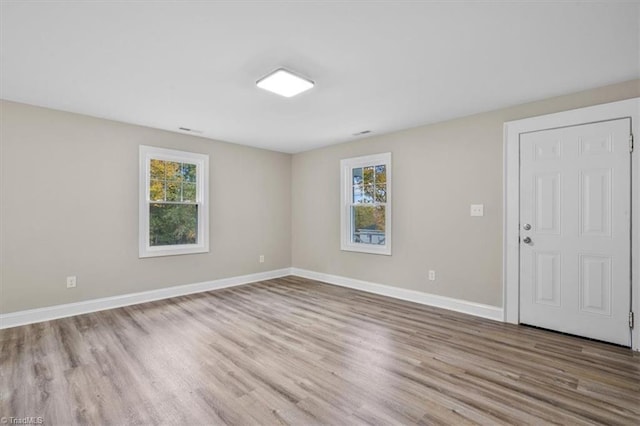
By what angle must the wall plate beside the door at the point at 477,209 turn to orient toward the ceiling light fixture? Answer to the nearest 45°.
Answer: approximately 45° to its right

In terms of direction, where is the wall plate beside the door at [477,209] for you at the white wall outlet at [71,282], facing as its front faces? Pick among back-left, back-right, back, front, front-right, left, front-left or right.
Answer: front-left

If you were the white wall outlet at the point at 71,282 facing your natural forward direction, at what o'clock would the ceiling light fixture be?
The ceiling light fixture is roughly at 11 o'clock from the white wall outlet.

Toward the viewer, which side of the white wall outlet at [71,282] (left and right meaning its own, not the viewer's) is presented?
front

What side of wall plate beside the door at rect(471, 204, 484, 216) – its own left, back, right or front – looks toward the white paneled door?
left

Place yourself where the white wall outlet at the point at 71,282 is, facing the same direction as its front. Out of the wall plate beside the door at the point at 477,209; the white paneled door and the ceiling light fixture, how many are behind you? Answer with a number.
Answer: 0

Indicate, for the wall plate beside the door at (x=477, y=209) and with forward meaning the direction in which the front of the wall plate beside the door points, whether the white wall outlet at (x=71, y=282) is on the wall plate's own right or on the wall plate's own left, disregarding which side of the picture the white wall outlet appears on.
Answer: on the wall plate's own right

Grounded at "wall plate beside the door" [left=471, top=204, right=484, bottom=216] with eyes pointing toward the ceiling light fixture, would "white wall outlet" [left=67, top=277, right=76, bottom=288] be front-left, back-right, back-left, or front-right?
front-right

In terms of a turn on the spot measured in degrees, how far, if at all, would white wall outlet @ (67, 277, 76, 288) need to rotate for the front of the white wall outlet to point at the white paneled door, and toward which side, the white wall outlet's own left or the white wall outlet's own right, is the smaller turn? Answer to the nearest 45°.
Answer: approximately 45° to the white wall outlet's own left

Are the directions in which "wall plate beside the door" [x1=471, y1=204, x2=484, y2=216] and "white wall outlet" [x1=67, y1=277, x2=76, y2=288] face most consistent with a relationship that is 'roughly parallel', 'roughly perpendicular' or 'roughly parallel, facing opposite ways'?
roughly perpendicular

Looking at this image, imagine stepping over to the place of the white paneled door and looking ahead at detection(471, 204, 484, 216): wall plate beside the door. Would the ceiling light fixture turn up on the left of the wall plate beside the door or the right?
left
